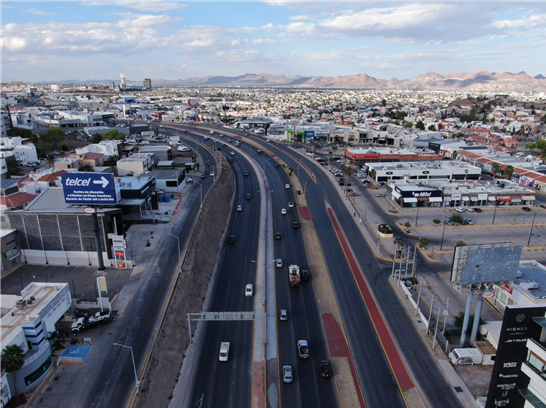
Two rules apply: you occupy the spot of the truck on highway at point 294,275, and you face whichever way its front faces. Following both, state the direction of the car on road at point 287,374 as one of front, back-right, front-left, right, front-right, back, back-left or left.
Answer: back

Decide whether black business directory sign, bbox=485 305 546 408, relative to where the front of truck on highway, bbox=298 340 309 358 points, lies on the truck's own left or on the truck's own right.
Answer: on the truck's own right

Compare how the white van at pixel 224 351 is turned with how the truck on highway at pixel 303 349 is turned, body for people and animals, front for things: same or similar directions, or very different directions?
very different directions

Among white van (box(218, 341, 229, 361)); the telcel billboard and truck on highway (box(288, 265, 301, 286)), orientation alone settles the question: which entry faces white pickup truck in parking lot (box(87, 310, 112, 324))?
the telcel billboard

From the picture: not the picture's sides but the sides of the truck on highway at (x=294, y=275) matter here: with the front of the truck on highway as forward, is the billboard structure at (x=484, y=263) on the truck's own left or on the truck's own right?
on the truck's own right

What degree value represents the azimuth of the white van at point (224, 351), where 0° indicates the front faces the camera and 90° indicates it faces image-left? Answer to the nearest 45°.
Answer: approximately 0°

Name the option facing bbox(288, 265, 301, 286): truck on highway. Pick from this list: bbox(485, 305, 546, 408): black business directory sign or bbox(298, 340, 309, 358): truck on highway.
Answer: bbox(298, 340, 309, 358): truck on highway

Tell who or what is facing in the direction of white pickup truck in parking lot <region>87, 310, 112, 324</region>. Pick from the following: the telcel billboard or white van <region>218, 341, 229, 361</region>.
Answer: the telcel billboard
